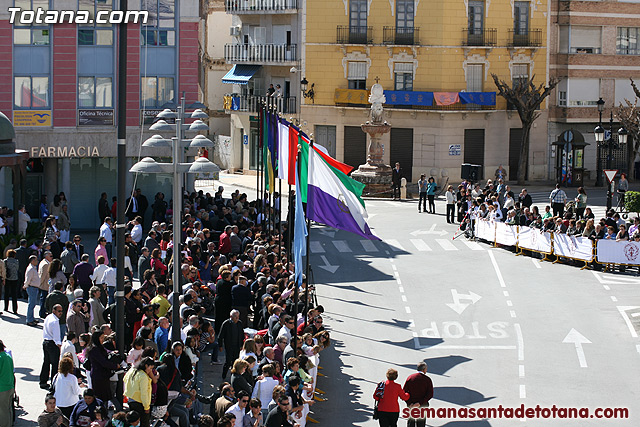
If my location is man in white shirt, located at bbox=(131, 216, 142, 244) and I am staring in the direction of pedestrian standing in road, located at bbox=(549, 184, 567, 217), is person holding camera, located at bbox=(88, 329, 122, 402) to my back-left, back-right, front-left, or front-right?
back-right

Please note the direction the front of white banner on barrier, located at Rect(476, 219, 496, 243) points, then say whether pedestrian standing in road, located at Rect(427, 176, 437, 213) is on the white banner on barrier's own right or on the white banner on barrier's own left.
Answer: on the white banner on barrier's own right

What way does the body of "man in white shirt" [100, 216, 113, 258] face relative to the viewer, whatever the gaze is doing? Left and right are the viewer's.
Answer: facing to the right of the viewer

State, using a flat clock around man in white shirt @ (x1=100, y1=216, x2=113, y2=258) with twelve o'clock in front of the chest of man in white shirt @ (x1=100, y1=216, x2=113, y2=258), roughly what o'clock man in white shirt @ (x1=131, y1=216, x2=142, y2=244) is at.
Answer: man in white shirt @ (x1=131, y1=216, x2=142, y2=244) is roughly at 11 o'clock from man in white shirt @ (x1=100, y1=216, x2=113, y2=258).

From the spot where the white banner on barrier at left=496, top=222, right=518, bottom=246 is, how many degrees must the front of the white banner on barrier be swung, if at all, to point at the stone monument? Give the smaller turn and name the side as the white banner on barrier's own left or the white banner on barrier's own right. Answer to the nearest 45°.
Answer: approximately 90° to the white banner on barrier's own right

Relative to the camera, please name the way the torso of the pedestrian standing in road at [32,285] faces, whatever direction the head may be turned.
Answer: to the viewer's right

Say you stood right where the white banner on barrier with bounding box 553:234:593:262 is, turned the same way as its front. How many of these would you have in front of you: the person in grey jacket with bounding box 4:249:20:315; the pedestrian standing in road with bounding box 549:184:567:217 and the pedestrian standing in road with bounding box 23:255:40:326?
2

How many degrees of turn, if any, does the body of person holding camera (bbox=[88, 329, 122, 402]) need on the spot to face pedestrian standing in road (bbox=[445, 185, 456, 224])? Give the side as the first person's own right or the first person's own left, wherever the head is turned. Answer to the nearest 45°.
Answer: approximately 45° to the first person's own left

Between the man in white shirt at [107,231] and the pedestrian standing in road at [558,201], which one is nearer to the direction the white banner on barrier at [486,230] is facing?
the man in white shirt

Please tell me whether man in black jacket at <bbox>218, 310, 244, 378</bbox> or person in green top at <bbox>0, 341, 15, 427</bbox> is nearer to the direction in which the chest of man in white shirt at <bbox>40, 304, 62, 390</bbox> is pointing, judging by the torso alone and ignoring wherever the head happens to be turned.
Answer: the man in black jacket

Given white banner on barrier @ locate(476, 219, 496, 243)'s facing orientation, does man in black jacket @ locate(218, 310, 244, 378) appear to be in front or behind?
in front

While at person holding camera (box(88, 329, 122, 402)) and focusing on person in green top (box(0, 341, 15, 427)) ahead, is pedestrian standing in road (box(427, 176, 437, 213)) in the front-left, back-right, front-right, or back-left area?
back-right

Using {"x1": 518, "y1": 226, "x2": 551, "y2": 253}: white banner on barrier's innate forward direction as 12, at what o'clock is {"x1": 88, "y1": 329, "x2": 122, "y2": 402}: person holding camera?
The person holding camera is roughly at 11 o'clock from the white banner on barrier.

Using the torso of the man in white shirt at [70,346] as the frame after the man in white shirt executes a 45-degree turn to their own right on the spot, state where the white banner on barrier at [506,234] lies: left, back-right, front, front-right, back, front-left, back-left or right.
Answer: front-left

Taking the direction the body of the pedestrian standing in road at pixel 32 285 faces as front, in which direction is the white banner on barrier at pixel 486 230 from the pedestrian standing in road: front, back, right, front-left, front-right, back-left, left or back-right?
front-left

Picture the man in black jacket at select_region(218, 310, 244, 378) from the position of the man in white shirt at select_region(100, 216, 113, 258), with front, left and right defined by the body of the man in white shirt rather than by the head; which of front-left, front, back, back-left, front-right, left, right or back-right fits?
right
